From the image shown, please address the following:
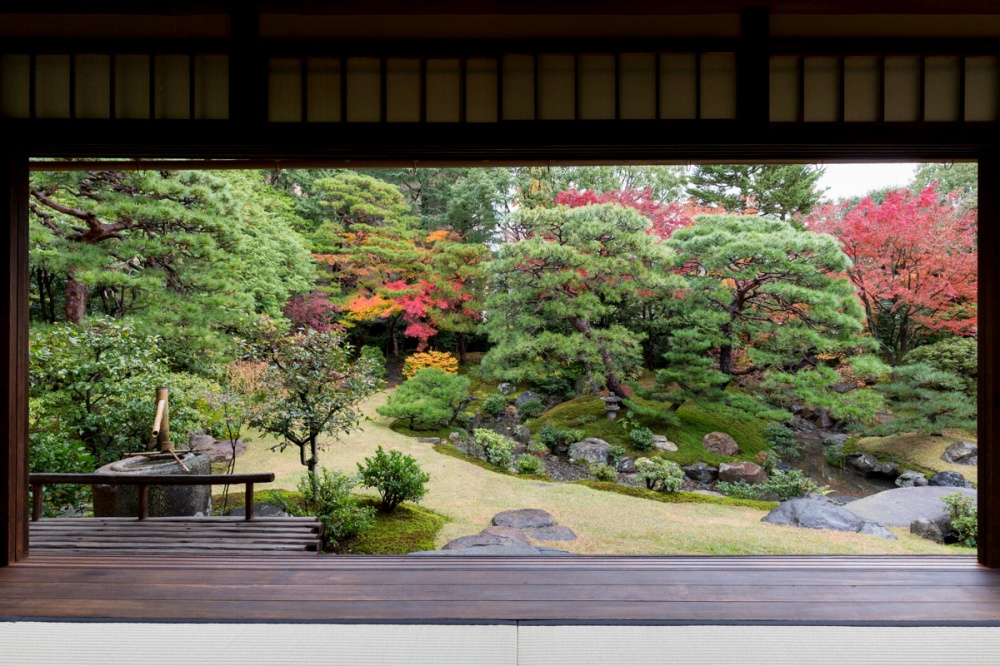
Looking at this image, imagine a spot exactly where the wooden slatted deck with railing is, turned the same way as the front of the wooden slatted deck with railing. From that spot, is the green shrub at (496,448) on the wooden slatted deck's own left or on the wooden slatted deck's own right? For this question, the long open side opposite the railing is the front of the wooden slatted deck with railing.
on the wooden slatted deck's own left

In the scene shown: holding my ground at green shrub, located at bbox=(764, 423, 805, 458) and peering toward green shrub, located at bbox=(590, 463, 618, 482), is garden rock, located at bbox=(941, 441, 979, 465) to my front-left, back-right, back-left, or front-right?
back-left
